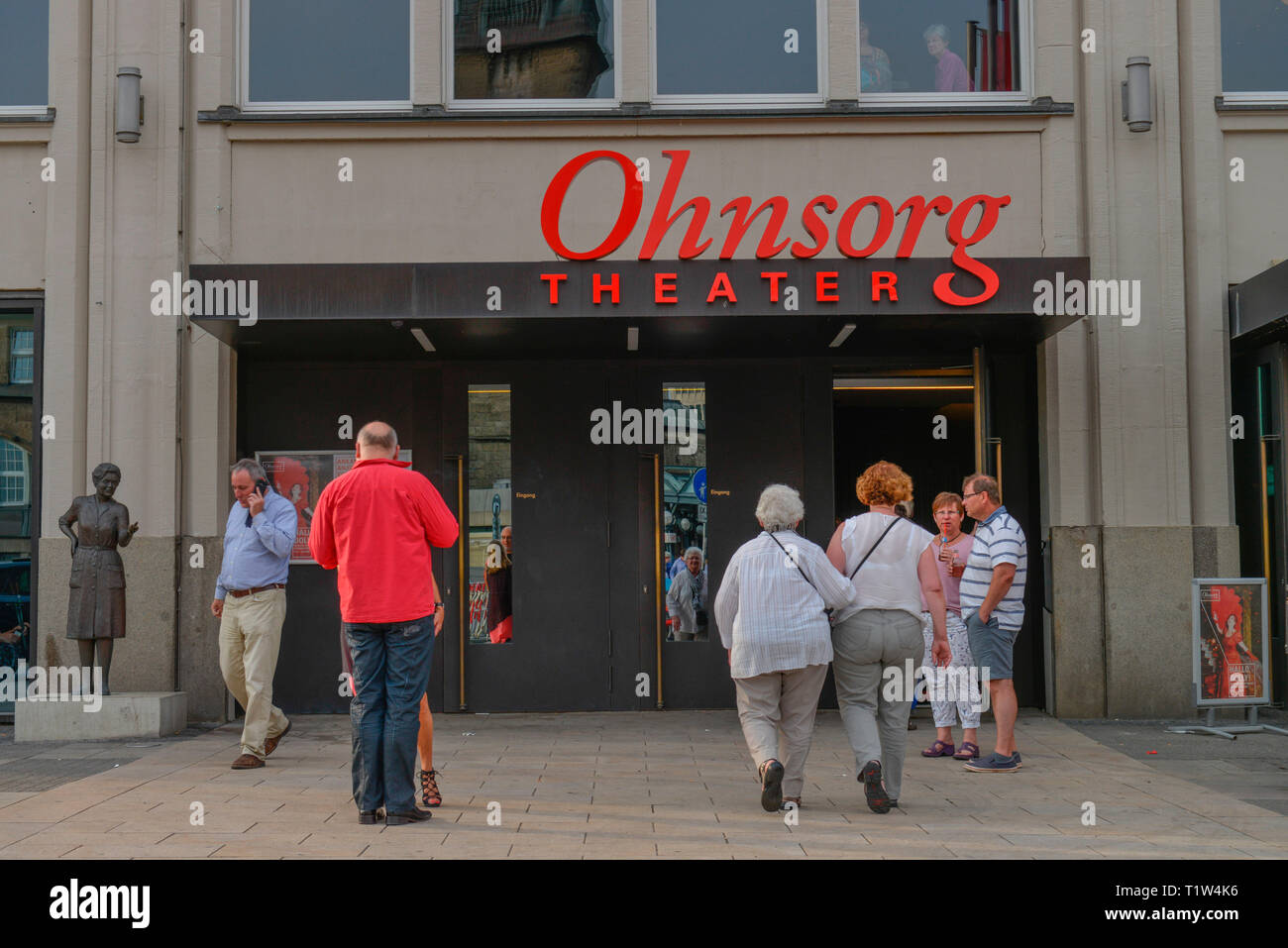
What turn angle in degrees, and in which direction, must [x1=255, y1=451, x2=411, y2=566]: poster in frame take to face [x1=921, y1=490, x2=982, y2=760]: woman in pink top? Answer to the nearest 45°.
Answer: approximately 45° to its left

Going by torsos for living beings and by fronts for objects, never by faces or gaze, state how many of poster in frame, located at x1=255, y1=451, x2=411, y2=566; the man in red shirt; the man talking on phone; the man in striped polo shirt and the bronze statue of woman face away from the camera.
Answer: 1

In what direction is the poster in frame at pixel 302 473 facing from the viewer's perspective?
toward the camera

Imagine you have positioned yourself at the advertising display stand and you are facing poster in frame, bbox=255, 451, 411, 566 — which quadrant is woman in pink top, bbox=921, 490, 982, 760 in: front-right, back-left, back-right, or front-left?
front-left

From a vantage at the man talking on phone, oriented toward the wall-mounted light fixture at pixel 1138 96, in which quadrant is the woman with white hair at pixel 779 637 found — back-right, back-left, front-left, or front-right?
front-right

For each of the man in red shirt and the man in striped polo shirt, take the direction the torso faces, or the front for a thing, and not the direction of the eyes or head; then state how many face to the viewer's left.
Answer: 1

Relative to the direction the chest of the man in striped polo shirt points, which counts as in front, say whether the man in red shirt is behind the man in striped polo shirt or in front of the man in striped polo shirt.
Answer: in front

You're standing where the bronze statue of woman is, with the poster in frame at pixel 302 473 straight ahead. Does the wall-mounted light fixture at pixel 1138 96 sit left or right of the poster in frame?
right

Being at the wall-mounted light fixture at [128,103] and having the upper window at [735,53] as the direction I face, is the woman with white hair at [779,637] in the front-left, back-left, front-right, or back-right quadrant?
front-right

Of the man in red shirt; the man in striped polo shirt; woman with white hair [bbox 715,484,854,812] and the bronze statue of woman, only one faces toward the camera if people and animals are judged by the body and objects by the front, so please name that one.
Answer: the bronze statue of woman

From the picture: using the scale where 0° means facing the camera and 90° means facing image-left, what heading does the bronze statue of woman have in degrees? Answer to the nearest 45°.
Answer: approximately 0°

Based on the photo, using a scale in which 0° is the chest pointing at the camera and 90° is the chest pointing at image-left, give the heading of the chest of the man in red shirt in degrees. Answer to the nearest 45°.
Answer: approximately 180°

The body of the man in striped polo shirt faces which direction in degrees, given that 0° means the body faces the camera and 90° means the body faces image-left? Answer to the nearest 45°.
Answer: approximately 90°

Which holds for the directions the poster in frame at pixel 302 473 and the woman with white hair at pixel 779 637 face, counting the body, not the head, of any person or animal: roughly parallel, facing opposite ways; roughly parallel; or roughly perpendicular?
roughly parallel, facing opposite ways

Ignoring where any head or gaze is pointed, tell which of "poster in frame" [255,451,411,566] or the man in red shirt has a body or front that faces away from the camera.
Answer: the man in red shirt

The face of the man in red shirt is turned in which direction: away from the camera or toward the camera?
away from the camera
